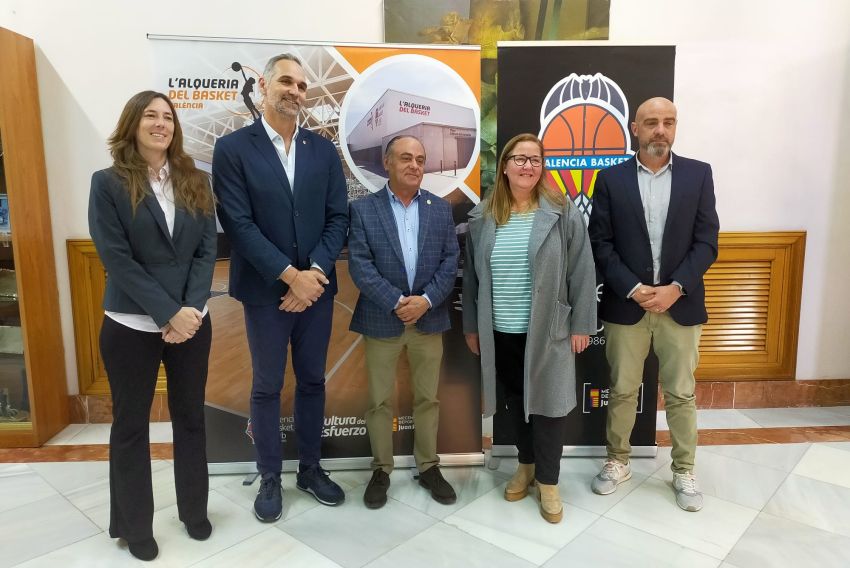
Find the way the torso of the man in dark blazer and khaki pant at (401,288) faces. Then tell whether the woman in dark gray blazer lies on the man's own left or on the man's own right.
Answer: on the man's own right

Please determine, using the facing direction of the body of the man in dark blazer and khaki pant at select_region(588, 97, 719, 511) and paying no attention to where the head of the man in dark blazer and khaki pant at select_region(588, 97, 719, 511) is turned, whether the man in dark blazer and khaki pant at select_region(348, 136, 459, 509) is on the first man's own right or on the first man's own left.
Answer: on the first man's own right

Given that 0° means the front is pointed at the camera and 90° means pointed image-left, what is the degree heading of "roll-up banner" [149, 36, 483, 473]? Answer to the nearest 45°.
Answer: approximately 0°

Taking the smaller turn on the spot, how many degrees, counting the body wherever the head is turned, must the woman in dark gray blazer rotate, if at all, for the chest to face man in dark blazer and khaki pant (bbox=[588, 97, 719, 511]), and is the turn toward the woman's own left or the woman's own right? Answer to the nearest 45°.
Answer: approximately 45° to the woman's own left

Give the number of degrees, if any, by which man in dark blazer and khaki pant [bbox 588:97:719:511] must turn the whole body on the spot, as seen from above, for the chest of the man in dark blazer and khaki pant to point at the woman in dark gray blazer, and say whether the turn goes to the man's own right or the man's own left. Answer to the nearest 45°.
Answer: approximately 45° to the man's own right

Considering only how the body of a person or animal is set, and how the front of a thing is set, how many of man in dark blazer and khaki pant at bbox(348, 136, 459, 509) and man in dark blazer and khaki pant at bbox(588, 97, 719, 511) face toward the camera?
2

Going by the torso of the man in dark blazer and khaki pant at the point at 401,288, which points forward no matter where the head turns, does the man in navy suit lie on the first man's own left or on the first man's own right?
on the first man's own right

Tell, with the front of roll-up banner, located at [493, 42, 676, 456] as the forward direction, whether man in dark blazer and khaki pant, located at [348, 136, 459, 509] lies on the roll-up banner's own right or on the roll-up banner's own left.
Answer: on the roll-up banner's own right

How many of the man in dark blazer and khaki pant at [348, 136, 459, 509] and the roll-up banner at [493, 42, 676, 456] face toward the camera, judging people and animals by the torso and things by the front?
2

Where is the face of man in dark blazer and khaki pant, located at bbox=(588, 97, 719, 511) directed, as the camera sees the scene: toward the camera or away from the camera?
toward the camera

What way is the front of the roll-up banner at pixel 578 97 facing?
toward the camera

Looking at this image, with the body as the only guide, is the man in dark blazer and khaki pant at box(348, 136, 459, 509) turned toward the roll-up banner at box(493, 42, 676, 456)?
no

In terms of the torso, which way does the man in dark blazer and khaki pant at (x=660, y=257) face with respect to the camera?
toward the camera

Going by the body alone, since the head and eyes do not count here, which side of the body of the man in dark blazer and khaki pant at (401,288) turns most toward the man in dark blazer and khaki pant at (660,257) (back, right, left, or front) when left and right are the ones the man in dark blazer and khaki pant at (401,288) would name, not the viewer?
left

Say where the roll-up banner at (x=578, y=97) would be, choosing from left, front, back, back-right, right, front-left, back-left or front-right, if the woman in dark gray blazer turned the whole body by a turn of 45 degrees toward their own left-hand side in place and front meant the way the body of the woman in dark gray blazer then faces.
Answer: front

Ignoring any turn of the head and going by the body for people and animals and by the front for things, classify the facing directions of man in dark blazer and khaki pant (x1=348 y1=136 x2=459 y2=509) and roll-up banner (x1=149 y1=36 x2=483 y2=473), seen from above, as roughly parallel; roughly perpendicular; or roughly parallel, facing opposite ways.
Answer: roughly parallel

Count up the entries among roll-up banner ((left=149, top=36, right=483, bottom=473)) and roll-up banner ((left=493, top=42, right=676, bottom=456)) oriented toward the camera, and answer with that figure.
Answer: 2

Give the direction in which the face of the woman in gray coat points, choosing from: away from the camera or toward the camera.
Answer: toward the camera
